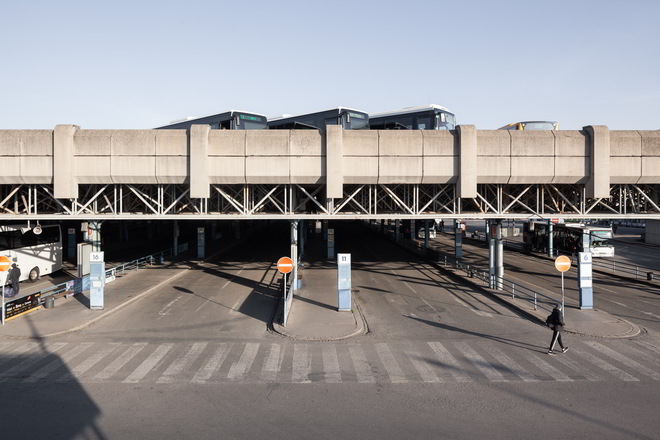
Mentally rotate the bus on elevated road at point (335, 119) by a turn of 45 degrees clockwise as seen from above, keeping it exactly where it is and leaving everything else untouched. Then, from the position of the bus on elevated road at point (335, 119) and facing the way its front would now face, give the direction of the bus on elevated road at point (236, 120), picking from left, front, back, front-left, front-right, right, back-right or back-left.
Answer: right

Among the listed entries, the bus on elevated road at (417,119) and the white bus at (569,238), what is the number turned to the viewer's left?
0

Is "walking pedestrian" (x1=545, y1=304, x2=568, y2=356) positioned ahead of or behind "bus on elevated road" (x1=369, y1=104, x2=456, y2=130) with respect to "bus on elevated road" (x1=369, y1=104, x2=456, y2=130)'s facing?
ahead

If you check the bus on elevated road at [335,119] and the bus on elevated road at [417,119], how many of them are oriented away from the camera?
0

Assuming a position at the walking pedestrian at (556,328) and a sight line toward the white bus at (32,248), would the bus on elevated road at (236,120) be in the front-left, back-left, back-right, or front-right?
front-right

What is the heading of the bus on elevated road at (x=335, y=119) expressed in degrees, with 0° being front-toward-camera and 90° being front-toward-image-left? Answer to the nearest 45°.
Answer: approximately 315°

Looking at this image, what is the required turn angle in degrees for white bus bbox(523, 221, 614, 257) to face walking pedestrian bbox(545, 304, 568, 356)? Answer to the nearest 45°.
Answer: approximately 45° to its right

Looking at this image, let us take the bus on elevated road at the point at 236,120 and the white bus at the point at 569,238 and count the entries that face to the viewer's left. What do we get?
0

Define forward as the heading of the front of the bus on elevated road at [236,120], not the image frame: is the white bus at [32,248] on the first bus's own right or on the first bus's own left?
on the first bus's own right

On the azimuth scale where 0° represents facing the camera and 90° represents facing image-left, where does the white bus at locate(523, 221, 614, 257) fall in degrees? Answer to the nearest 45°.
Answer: approximately 315°

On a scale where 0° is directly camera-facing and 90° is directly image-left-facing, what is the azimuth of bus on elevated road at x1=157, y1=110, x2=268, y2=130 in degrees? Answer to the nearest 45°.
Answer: approximately 315°

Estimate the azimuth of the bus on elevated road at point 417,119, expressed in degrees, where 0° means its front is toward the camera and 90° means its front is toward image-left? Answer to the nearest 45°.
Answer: approximately 315°
